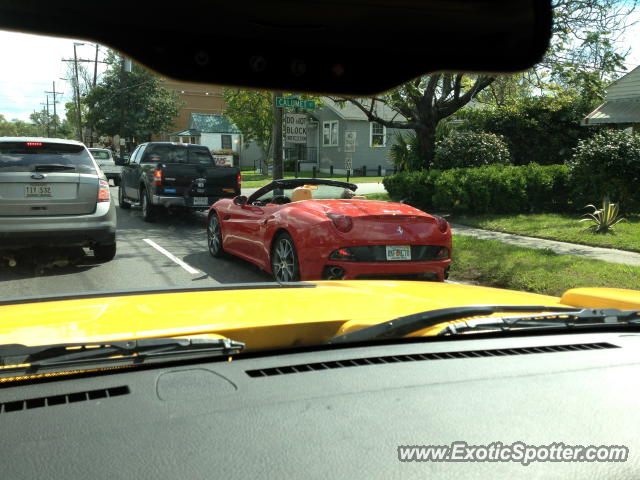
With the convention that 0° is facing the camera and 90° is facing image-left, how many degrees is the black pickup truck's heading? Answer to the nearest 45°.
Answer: approximately 135°

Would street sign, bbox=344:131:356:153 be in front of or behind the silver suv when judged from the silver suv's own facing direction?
in front

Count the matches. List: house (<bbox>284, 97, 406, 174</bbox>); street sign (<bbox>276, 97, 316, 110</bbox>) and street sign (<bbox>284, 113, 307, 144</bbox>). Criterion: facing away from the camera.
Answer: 0

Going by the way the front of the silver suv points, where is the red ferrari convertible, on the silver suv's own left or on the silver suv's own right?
on the silver suv's own right

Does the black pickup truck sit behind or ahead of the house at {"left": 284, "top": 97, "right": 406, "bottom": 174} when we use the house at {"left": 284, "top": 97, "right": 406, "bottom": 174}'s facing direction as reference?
ahead

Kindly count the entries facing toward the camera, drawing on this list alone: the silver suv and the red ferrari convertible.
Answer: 0

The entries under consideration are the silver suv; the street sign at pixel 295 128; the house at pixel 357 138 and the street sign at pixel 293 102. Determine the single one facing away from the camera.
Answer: the silver suv

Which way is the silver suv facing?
away from the camera

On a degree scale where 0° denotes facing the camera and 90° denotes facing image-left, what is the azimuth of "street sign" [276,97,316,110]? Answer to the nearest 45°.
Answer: approximately 0°

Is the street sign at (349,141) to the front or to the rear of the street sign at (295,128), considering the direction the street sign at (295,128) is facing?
to the rear

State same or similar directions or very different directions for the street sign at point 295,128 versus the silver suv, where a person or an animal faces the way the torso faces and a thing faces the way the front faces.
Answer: very different directions

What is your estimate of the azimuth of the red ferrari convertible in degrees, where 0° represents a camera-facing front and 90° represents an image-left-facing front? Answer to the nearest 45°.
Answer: approximately 135°

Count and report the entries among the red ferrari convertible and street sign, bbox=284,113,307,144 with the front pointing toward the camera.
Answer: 1

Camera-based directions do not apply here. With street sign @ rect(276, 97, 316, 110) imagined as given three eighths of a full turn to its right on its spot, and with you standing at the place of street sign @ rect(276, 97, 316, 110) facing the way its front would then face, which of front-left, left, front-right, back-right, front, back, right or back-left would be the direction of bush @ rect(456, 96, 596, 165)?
right

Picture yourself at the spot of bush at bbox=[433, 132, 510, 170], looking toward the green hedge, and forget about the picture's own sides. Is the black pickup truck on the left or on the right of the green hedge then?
right

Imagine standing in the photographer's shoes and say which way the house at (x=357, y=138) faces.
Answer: facing the viewer and to the left of the viewer

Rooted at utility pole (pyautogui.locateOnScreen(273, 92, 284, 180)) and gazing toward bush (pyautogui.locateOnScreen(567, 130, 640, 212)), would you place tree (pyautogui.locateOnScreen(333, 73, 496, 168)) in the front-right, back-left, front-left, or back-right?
front-left

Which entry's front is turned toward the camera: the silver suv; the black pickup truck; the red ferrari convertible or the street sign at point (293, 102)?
the street sign
